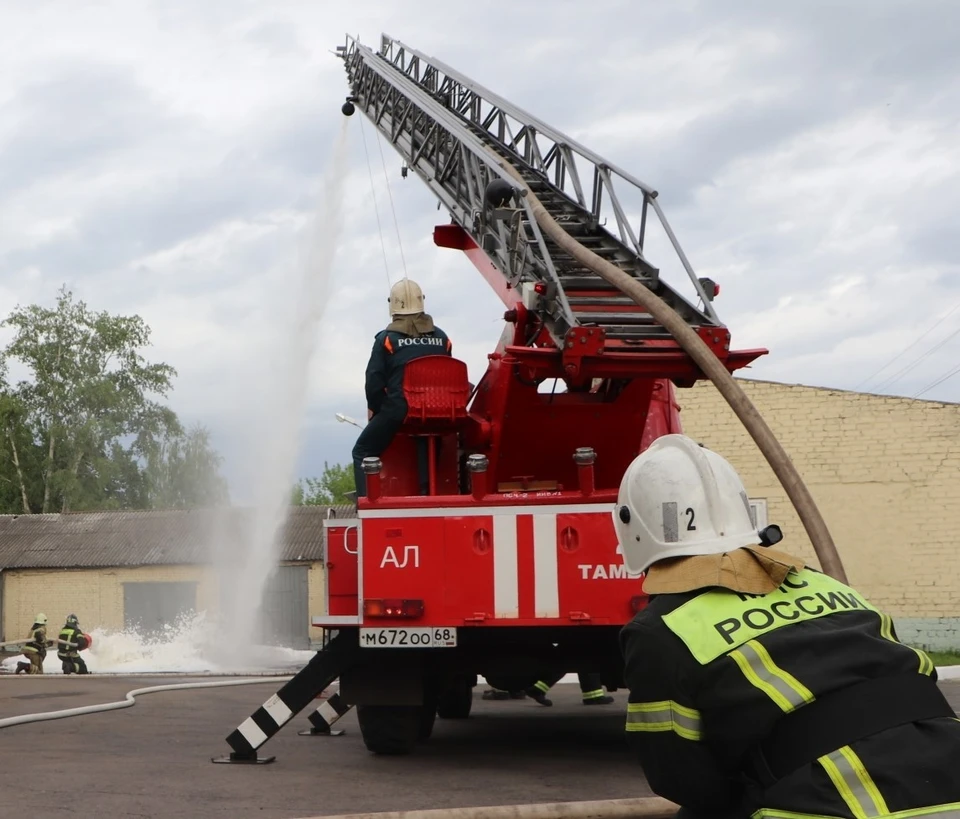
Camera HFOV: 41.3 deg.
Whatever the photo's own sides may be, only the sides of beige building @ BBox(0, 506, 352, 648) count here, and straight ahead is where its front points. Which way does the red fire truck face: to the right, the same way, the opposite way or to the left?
the opposite way

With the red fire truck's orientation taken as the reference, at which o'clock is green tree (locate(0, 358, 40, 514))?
The green tree is roughly at 11 o'clock from the red fire truck.

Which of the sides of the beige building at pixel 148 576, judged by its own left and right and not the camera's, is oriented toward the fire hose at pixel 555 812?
front

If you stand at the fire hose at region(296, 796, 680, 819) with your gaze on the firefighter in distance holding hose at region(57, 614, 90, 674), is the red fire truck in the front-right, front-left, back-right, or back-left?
front-right

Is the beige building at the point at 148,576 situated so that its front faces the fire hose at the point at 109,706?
yes

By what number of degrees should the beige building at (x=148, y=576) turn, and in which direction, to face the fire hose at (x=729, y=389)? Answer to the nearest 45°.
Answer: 0° — it already faces it

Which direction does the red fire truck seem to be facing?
away from the camera

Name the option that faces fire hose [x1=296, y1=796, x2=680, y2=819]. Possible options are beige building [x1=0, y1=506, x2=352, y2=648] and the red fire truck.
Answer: the beige building

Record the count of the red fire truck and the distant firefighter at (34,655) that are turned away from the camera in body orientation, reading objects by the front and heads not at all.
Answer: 1

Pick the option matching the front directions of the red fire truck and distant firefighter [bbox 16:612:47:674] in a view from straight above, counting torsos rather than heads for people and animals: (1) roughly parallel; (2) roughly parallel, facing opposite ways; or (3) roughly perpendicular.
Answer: roughly perpendicular

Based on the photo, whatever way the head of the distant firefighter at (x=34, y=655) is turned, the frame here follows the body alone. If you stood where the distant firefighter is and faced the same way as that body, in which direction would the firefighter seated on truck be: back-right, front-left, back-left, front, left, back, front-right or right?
right

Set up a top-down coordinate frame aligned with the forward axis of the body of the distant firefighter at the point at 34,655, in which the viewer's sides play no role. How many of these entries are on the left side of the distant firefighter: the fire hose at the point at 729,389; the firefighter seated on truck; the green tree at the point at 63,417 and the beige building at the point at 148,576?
2

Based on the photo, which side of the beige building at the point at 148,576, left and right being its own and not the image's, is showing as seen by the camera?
front

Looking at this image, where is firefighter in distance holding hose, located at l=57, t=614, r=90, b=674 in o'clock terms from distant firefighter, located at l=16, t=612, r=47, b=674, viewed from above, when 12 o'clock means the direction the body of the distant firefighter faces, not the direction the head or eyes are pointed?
The firefighter in distance holding hose is roughly at 1 o'clock from the distant firefighter.

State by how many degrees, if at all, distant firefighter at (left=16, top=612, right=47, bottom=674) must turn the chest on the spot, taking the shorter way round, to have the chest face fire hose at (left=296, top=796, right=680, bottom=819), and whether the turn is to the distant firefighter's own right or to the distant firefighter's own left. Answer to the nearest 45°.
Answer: approximately 90° to the distant firefighter's own right

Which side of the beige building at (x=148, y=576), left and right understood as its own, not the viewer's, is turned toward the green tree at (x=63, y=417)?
back

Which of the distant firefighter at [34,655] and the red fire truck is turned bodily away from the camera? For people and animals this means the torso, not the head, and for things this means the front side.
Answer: the red fire truck

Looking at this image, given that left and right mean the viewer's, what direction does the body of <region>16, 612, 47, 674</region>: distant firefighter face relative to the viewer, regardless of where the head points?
facing to the right of the viewer

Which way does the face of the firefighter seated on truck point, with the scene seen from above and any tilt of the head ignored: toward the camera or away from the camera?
away from the camera
